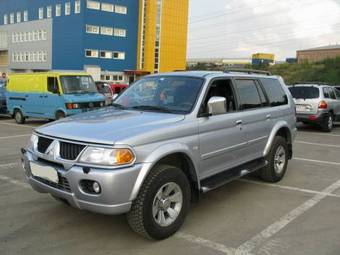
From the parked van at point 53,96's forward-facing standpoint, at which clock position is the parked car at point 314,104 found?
the parked car at point 314,104 is roughly at 11 o'clock from the parked van at point 53,96.

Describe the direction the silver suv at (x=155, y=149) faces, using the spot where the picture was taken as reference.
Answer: facing the viewer and to the left of the viewer

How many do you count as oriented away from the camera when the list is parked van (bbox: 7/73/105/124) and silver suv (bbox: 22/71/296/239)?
0

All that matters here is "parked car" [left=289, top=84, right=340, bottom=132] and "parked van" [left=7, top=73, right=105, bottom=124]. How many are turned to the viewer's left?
0

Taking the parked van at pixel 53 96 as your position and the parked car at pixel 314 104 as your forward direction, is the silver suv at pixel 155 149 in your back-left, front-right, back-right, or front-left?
front-right

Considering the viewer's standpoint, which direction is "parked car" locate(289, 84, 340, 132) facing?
facing away from the viewer and to the right of the viewer

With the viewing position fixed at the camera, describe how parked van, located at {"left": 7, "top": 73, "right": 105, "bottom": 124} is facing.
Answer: facing the viewer and to the right of the viewer

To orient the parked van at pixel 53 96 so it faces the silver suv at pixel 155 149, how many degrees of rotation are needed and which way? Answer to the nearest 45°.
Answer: approximately 45° to its right

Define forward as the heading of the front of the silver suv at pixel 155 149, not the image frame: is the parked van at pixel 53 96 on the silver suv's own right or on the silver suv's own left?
on the silver suv's own right

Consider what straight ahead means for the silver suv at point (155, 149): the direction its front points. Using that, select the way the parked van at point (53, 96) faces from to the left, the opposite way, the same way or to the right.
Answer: to the left
